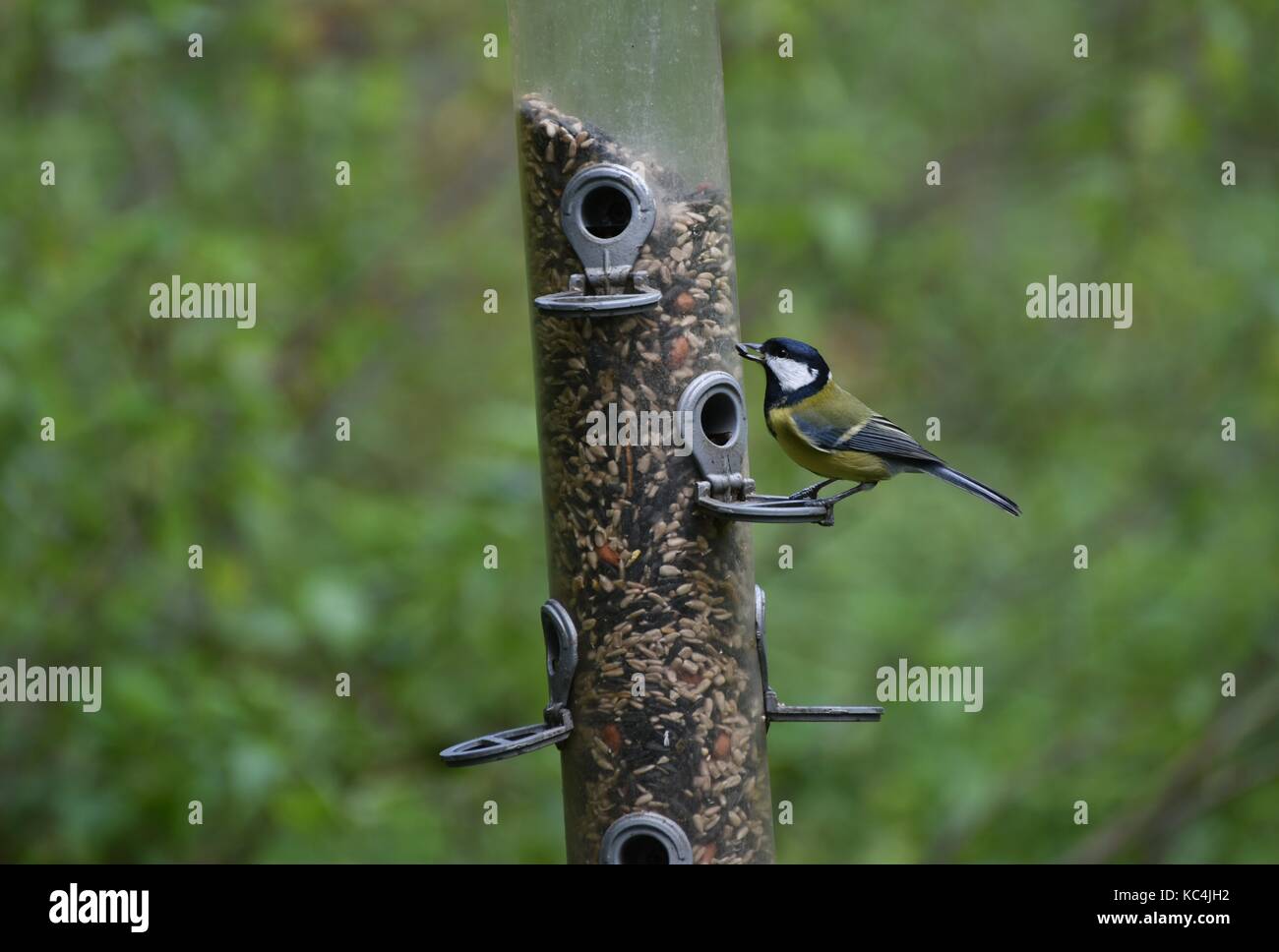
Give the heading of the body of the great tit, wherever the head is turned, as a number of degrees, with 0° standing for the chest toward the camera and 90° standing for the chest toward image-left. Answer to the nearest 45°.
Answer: approximately 90°
